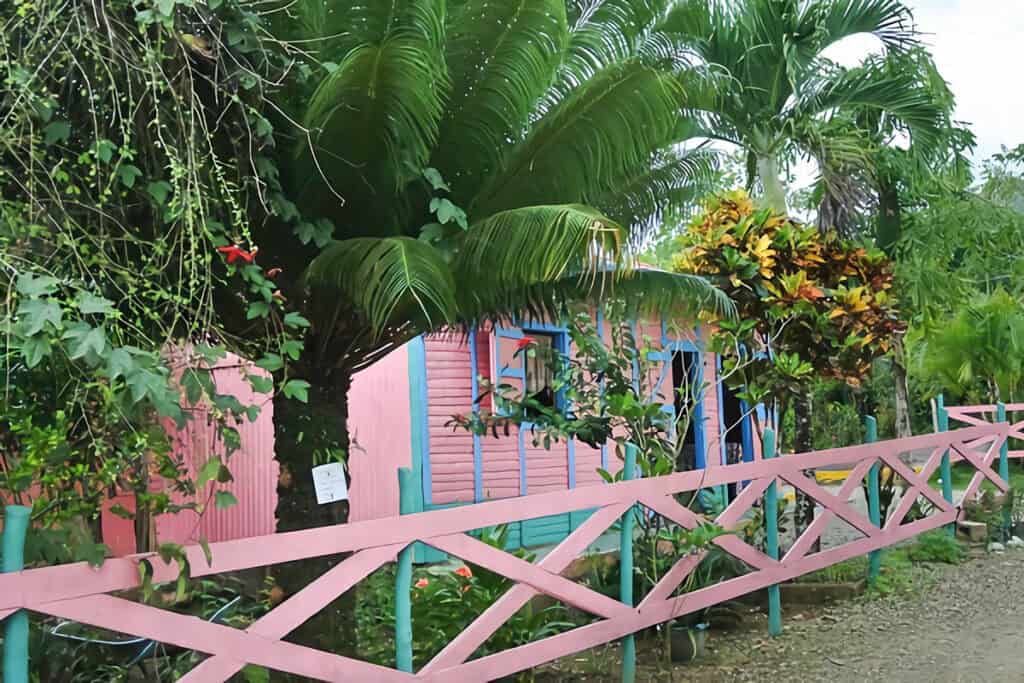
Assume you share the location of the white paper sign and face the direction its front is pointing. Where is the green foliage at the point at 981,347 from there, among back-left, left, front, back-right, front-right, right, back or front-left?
back-left

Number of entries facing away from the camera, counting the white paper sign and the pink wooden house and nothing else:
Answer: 0

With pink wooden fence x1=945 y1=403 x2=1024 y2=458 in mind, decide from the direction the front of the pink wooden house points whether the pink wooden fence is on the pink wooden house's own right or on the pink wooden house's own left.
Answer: on the pink wooden house's own left

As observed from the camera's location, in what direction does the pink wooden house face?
facing the viewer and to the right of the viewer

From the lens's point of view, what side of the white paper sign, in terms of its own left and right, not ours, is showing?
front

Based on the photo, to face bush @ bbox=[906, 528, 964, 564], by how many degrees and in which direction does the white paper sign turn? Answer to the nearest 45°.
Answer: approximately 135° to its left

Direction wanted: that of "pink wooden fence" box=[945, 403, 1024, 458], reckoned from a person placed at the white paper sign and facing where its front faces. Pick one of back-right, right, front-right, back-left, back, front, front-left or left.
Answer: back-left

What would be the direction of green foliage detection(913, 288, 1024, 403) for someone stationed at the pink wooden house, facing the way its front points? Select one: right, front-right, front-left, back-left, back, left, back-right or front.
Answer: left

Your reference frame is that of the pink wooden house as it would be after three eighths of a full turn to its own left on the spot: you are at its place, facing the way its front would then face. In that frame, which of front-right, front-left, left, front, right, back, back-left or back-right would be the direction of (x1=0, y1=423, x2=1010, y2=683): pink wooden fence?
back

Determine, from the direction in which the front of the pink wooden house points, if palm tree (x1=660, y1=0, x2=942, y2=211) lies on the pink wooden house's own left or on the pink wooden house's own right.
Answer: on the pink wooden house's own left

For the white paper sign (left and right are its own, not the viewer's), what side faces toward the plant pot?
left
